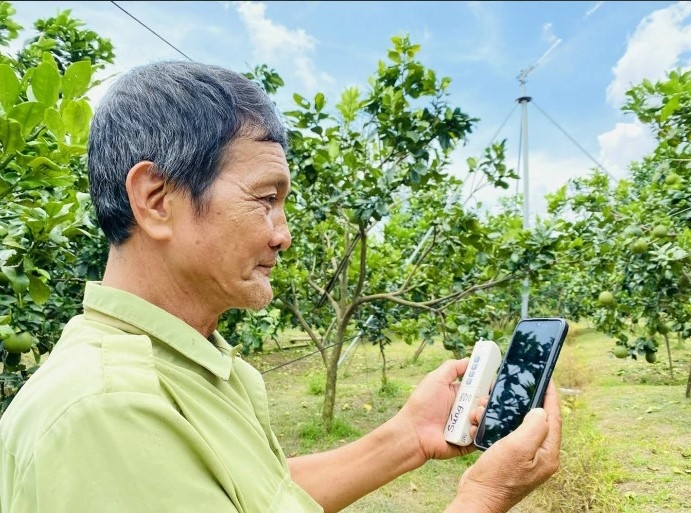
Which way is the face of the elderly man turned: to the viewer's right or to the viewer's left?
to the viewer's right

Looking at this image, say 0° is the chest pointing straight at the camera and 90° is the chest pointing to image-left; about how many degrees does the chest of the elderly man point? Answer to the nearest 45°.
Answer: approximately 270°

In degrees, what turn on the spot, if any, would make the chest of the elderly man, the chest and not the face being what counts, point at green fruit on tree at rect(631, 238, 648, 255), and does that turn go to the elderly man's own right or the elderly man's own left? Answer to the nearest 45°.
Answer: approximately 45° to the elderly man's own left

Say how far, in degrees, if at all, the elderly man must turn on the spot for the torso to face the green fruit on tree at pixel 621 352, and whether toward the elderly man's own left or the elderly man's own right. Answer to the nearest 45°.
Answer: approximately 45° to the elderly man's own left

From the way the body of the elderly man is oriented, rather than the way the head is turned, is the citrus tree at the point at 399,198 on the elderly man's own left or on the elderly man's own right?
on the elderly man's own left

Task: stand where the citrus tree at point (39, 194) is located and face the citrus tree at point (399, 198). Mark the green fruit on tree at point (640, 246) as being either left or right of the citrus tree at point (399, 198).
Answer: right

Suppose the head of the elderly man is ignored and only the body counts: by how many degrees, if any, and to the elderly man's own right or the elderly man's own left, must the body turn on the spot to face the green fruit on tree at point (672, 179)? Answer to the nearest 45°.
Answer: approximately 45° to the elderly man's own left

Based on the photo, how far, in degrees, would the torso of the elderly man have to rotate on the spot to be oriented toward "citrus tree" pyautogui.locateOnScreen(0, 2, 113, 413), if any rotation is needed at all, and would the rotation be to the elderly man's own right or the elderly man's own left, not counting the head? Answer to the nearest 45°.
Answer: approximately 135° to the elderly man's own left

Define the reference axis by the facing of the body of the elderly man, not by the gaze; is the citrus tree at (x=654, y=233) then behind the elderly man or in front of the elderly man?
in front
